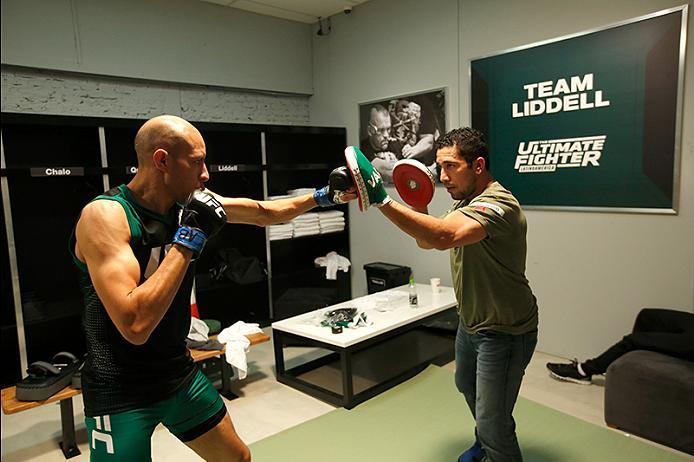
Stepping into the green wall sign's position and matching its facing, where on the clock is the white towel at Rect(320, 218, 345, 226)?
The white towel is roughly at 2 o'clock from the green wall sign.

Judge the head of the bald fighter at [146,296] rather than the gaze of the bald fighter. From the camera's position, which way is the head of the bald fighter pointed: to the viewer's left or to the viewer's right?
to the viewer's right

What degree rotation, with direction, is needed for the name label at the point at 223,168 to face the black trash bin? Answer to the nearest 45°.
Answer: approximately 90° to its left

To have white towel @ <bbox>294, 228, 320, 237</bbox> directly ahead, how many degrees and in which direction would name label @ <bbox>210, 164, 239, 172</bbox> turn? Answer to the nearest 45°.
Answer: approximately 135° to its left

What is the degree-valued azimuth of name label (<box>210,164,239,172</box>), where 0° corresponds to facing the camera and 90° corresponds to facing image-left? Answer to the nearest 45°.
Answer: approximately 0°

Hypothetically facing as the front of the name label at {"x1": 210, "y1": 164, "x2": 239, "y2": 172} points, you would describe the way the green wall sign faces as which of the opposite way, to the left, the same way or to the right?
to the right

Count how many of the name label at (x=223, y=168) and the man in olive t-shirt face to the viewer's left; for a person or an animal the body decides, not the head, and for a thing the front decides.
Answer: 1

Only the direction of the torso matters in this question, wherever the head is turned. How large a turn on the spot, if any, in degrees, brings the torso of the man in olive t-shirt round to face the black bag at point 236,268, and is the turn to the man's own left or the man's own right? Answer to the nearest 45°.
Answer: approximately 45° to the man's own right

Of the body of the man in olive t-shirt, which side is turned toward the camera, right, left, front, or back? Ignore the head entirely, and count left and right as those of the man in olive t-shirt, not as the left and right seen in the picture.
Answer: left
